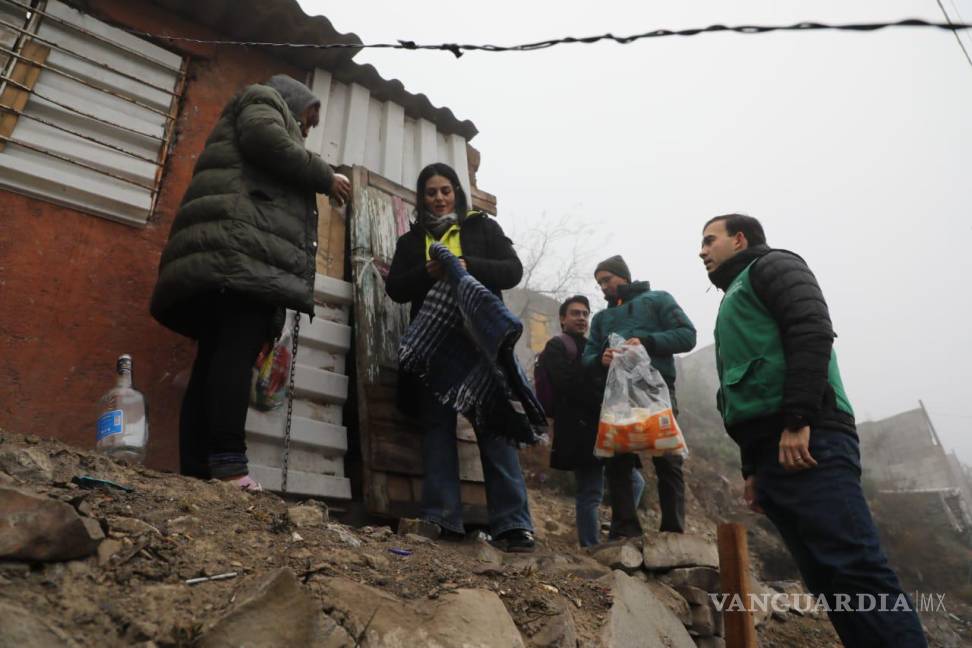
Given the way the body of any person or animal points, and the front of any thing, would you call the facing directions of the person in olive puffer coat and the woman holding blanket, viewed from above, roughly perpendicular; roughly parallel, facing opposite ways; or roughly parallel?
roughly perpendicular

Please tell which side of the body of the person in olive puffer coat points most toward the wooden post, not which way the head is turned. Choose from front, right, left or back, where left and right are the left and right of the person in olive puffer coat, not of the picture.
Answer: front

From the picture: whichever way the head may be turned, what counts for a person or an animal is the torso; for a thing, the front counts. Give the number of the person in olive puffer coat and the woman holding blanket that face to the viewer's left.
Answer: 0

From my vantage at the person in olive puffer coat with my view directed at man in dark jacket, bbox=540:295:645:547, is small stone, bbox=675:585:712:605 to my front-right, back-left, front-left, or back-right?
front-right

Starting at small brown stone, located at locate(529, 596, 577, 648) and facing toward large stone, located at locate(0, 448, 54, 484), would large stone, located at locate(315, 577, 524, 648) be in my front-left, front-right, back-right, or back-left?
front-left

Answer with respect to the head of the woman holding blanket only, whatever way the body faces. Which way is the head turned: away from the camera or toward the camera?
toward the camera

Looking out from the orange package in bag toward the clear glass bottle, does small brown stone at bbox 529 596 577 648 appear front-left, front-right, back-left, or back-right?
front-left

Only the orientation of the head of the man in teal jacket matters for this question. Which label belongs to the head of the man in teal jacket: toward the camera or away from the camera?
toward the camera

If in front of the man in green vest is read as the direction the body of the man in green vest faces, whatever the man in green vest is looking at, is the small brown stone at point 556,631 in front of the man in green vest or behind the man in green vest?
in front

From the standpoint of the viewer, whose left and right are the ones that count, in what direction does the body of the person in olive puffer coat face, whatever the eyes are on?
facing to the right of the viewer

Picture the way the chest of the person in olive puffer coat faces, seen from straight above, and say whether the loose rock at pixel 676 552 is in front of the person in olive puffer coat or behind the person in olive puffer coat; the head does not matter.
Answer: in front

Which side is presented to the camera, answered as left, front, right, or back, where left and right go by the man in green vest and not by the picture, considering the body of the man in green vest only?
left

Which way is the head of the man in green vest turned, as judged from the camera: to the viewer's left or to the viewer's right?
to the viewer's left

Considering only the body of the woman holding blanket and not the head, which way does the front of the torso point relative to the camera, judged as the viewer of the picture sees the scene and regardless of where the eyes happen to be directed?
toward the camera

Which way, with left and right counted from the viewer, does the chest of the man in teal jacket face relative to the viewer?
facing the viewer and to the left of the viewer
